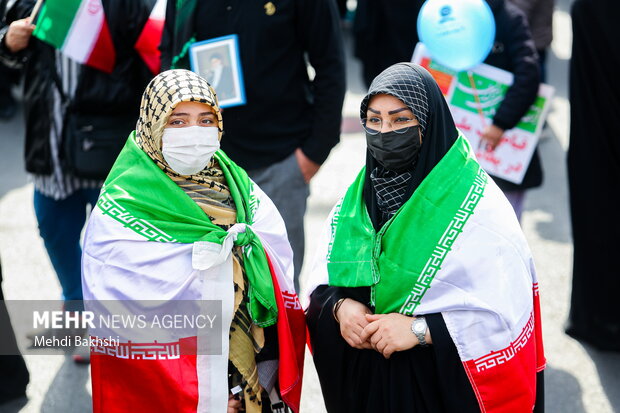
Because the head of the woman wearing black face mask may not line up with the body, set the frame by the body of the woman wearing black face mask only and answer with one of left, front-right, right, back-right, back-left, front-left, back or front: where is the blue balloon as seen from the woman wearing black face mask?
back-right

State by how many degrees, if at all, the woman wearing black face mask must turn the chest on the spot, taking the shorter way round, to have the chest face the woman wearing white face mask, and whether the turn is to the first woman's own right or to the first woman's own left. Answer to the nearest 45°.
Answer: approximately 45° to the first woman's own right

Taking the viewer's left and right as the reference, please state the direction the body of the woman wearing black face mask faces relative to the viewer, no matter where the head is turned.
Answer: facing the viewer and to the left of the viewer

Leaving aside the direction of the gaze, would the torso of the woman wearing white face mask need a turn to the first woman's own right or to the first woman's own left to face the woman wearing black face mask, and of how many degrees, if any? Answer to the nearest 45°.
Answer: approximately 45° to the first woman's own left

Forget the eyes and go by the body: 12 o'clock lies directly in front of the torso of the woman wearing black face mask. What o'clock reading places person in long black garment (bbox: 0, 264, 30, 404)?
The person in long black garment is roughly at 2 o'clock from the woman wearing black face mask.

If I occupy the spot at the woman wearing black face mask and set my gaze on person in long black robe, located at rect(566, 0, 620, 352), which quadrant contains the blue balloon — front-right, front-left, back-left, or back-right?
front-left

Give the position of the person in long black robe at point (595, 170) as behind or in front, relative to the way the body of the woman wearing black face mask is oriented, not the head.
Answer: behind

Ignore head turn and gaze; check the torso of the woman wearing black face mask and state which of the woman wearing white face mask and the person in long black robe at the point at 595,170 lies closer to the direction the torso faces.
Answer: the woman wearing white face mask

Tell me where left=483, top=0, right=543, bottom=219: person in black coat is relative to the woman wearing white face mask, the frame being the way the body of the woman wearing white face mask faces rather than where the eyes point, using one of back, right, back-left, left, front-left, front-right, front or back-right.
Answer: left

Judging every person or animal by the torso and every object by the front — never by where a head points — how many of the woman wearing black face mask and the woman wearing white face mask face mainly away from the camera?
0
